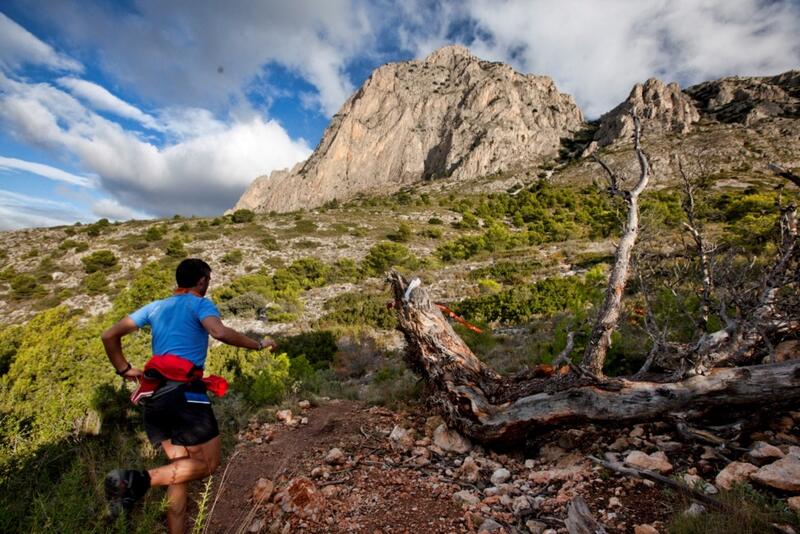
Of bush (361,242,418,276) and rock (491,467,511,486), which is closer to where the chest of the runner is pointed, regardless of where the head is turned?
the bush

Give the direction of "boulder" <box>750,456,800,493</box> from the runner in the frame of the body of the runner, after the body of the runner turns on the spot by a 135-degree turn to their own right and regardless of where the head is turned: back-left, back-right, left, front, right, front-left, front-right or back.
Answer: front-left

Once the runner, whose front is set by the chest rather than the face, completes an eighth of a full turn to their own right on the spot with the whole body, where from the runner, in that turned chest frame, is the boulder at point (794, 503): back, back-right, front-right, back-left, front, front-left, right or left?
front-right

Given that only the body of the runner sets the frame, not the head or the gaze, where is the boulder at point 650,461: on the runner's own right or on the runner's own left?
on the runner's own right

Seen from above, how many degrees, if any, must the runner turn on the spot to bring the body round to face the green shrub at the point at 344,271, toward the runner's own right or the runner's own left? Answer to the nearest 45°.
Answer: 0° — they already face it

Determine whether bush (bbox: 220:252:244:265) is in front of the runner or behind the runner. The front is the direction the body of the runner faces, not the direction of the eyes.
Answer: in front

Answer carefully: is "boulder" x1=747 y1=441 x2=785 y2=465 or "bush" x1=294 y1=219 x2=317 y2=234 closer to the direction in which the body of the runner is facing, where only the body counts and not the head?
the bush

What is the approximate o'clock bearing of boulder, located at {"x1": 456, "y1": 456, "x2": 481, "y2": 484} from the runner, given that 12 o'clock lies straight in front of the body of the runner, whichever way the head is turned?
The boulder is roughly at 2 o'clock from the runner.

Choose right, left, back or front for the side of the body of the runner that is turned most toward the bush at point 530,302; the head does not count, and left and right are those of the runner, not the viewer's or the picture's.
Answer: front

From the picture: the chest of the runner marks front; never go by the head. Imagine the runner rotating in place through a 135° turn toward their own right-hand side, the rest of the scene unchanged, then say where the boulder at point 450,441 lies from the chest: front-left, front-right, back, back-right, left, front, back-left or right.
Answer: left

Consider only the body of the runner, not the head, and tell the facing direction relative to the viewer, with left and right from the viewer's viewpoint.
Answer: facing away from the viewer and to the right of the viewer

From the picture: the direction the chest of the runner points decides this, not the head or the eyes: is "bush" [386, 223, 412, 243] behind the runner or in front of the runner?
in front

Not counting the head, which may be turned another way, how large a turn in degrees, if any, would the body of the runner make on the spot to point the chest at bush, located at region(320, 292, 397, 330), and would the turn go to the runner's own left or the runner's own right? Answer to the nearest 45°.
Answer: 0° — they already face it

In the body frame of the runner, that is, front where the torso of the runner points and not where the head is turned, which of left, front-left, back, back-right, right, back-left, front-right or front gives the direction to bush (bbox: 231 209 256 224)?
front-left

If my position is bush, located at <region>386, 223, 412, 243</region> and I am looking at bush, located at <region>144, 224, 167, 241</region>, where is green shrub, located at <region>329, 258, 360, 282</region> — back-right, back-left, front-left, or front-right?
front-left

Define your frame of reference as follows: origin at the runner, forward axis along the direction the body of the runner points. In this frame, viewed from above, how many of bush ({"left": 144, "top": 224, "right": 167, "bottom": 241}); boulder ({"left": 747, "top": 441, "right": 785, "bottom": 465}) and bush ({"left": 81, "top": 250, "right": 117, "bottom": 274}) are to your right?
1
